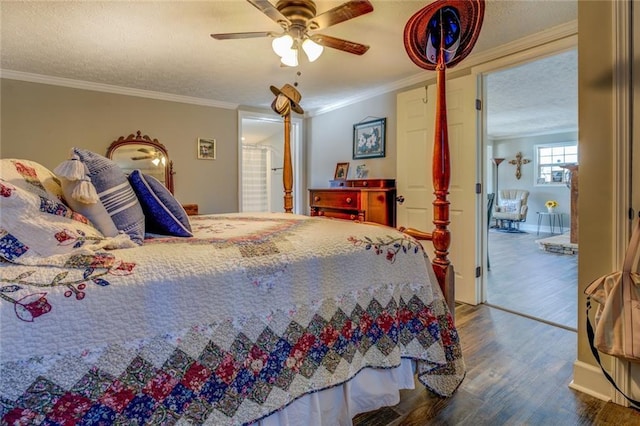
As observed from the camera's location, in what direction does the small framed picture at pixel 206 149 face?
facing the viewer

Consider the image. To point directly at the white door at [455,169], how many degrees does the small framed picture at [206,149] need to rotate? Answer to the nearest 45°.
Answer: approximately 45° to its left

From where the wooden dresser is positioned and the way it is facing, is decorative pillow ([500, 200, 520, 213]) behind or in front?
behind

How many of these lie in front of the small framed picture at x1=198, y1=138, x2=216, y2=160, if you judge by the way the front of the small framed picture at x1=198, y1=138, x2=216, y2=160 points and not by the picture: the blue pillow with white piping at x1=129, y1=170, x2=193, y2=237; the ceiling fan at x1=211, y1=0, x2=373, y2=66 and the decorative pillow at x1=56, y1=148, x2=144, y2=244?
3

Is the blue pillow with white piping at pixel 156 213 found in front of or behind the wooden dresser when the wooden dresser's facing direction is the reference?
in front

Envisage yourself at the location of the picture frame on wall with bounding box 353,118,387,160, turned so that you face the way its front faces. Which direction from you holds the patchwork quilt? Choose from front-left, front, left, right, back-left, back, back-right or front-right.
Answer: front-left

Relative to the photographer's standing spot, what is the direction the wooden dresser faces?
facing the viewer and to the left of the viewer

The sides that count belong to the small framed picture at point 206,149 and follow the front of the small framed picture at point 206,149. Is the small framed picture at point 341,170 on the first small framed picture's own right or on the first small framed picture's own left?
on the first small framed picture's own left

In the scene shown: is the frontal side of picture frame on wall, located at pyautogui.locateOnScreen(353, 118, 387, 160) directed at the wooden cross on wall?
no

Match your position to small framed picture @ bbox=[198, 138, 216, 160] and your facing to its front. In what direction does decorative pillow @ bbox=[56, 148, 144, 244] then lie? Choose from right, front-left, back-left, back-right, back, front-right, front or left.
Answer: front
